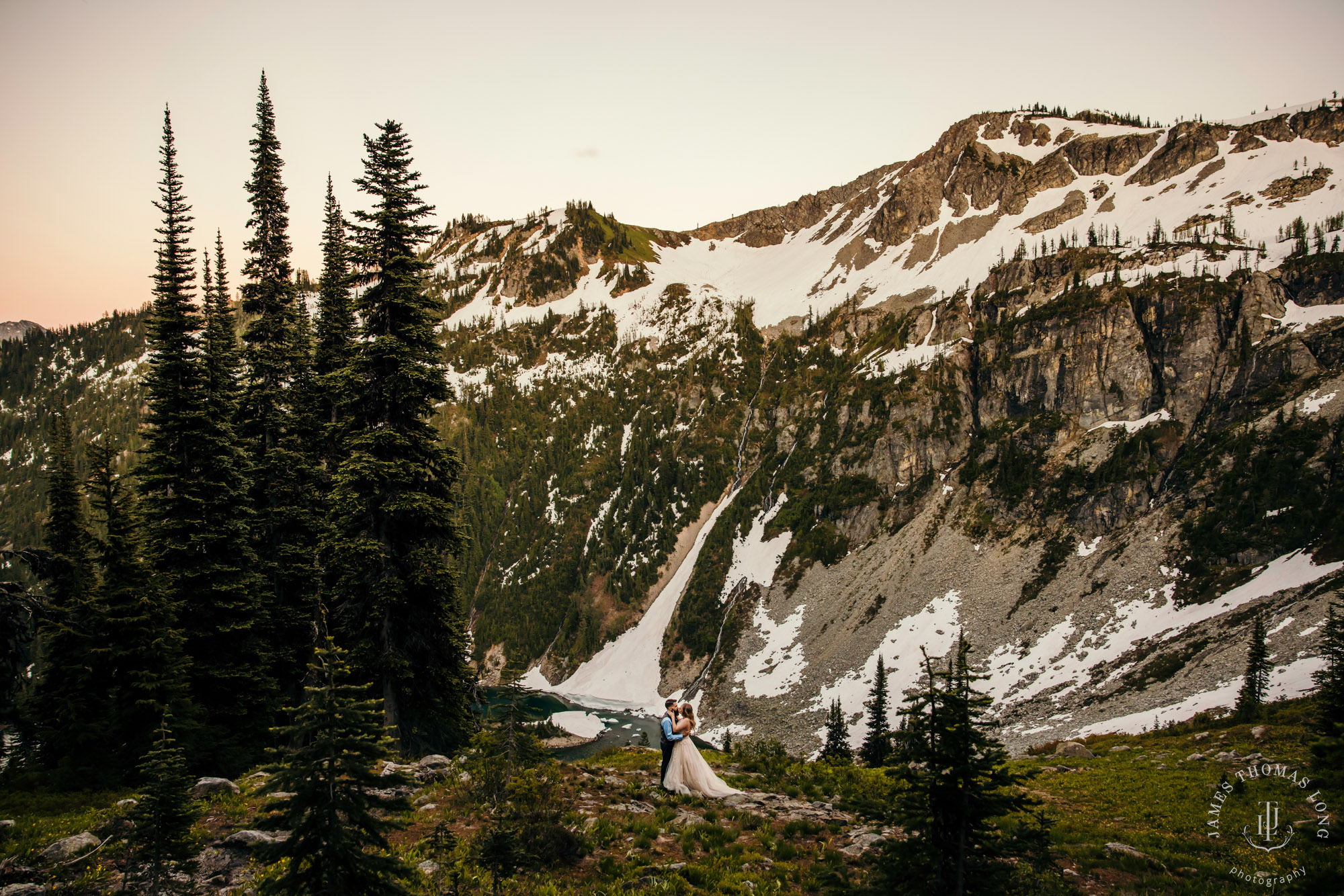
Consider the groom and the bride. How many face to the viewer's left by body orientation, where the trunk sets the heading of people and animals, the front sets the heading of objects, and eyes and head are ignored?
1

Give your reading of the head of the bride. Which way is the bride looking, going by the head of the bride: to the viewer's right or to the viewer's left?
to the viewer's left

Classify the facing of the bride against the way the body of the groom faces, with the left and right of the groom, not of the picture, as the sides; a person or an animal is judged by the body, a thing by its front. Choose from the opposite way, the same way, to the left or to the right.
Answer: the opposite way

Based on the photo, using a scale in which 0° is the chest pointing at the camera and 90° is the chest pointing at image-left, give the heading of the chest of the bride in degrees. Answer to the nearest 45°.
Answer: approximately 90°

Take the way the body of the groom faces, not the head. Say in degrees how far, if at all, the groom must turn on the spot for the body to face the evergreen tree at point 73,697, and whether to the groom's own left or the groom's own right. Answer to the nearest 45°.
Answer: approximately 180°

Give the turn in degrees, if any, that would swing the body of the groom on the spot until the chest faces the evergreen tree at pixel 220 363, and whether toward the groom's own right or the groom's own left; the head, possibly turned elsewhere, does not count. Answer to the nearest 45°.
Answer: approximately 135° to the groom's own left

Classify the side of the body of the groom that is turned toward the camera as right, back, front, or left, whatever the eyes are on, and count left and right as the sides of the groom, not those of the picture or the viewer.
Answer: right

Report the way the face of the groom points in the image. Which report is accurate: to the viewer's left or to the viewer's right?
to the viewer's right

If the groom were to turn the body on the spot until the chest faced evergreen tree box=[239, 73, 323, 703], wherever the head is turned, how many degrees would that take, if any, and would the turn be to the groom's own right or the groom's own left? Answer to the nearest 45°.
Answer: approximately 135° to the groom's own left
